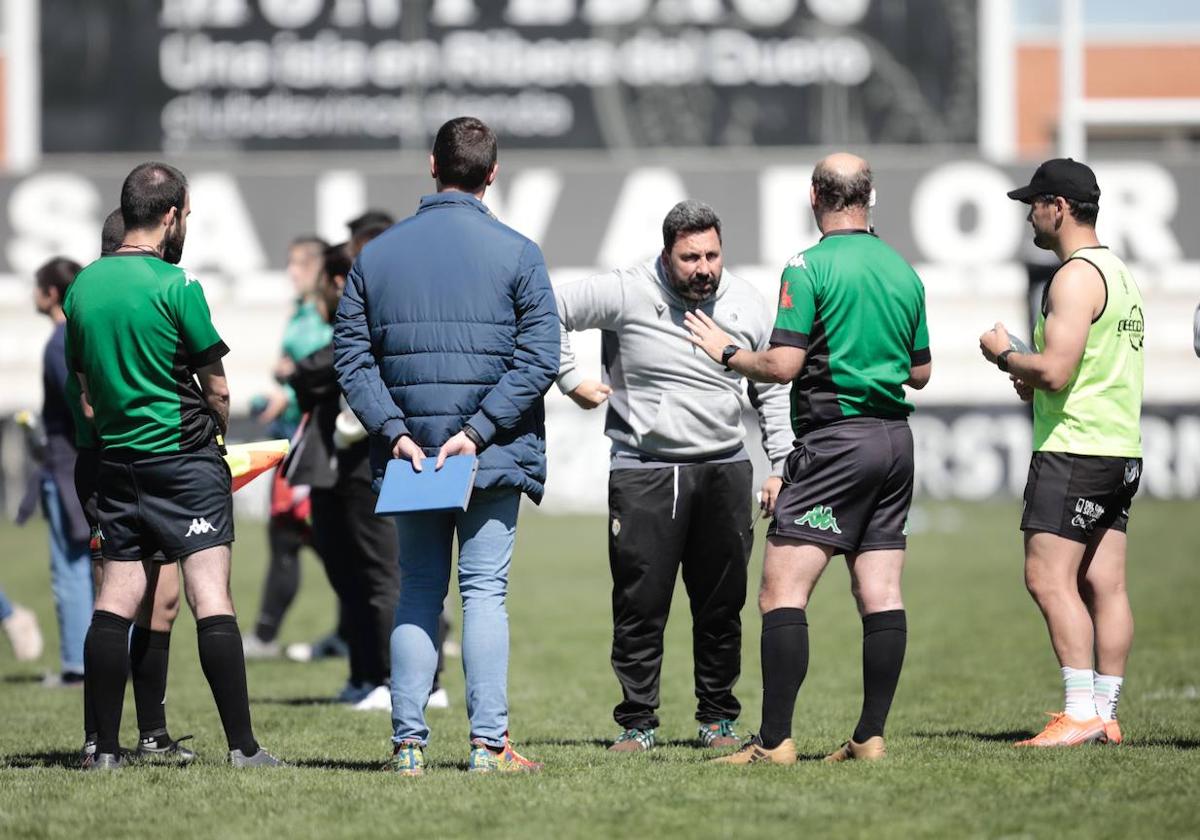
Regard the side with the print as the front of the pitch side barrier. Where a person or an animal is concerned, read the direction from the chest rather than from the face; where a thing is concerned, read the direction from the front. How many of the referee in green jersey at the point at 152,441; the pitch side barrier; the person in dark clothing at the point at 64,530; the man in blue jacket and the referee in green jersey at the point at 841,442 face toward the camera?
1

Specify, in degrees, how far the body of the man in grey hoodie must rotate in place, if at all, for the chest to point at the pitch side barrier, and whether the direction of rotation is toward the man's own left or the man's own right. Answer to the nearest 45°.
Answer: approximately 180°

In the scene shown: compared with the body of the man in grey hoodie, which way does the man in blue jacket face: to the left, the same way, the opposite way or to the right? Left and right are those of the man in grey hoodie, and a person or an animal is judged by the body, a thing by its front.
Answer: the opposite way

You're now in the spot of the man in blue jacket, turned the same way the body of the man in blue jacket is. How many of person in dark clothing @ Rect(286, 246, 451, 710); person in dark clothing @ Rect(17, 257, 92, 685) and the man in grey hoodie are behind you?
0

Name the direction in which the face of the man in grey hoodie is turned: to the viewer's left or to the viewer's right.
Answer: to the viewer's right

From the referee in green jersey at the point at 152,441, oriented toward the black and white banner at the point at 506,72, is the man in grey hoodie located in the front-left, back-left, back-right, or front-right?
front-right

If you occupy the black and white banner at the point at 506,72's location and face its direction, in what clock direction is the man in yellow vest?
The man in yellow vest is roughly at 12 o'clock from the black and white banner.

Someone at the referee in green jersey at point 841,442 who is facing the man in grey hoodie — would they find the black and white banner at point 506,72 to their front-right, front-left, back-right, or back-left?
front-right

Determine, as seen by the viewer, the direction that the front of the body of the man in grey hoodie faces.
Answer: toward the camera

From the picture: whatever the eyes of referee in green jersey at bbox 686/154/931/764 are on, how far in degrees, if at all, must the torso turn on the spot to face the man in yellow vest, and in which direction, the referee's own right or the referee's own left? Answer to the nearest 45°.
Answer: approximately 90° to the referee's own right

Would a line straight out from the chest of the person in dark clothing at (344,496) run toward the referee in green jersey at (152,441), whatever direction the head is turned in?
no

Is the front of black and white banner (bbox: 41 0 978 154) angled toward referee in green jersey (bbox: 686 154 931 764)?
yes

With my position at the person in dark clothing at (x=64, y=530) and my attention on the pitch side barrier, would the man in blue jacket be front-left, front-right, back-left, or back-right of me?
back-right

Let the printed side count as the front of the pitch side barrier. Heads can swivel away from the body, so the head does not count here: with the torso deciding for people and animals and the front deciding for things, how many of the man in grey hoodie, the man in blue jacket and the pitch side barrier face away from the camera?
1

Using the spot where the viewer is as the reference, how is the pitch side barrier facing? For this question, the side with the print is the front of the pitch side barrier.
facing the viewer

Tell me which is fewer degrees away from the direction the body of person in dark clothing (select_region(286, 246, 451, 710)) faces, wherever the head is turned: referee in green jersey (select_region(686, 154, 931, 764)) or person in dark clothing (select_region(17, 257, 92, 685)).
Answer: the person in dark clothing

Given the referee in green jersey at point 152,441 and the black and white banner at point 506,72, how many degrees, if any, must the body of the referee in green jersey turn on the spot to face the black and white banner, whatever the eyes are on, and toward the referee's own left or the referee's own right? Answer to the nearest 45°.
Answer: approximately 45° to the referee's own left

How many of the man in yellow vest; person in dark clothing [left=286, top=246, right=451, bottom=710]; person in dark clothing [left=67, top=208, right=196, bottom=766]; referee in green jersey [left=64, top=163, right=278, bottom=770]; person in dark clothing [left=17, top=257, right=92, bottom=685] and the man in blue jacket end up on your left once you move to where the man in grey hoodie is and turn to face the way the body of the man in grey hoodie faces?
1

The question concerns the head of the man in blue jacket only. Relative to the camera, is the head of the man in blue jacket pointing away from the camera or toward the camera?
away from the camera

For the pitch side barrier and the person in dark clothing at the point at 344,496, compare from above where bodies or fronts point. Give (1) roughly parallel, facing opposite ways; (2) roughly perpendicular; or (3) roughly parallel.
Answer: roughly perpendicular

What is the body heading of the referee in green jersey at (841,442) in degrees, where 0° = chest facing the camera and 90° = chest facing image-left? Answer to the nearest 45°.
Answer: approximately 135°

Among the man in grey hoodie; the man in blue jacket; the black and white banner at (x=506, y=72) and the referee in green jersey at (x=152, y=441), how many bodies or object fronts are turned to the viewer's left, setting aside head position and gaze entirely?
0

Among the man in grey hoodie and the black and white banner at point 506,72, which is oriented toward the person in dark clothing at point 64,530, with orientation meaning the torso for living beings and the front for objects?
the black and white banner
